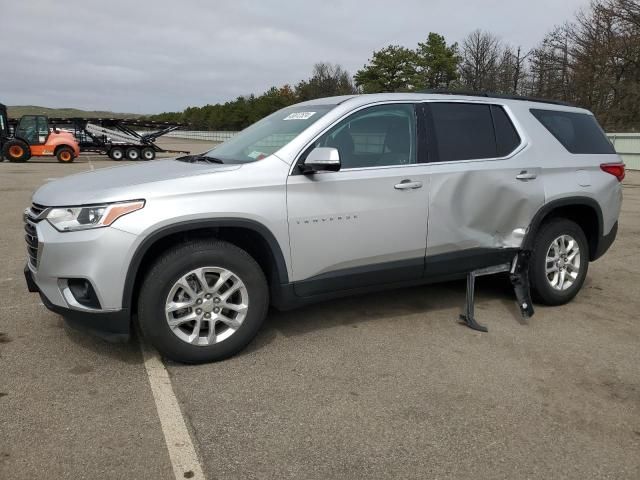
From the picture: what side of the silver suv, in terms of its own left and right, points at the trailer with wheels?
right

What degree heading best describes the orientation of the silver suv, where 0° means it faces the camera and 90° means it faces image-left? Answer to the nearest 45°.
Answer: approximately 45°

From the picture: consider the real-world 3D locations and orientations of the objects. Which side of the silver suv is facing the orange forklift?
right
